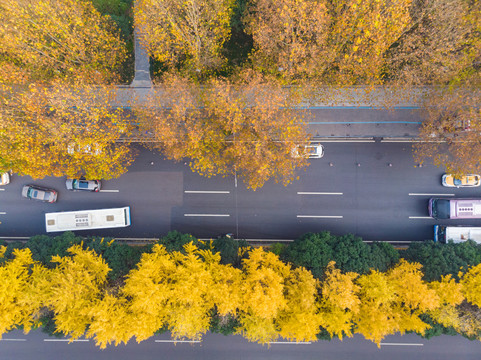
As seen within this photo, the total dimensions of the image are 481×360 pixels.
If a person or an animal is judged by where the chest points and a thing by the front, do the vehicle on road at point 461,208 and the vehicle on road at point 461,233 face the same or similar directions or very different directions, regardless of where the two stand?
same or similar directions

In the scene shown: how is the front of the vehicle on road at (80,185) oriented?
to the viewer's left

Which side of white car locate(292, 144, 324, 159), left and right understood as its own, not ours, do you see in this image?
left

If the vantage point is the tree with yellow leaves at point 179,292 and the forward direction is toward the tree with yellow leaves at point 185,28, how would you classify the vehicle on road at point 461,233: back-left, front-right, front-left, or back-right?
front-right

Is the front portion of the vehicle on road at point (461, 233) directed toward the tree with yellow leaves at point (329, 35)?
no

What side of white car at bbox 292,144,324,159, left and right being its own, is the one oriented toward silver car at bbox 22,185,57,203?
front
